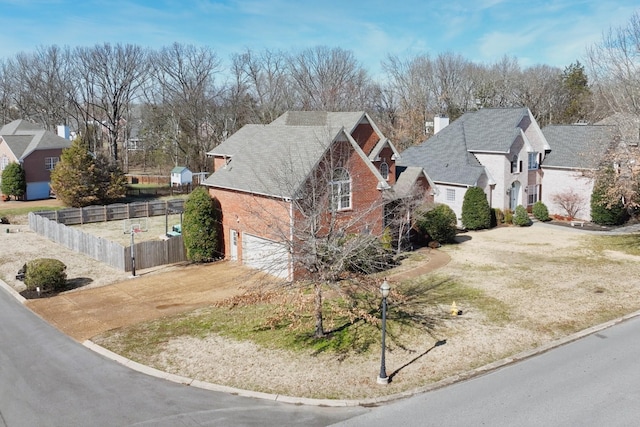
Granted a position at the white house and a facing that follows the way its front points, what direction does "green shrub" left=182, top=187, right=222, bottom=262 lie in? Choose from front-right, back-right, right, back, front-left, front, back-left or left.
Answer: right

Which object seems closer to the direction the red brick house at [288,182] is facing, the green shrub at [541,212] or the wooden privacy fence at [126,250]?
the green shrub

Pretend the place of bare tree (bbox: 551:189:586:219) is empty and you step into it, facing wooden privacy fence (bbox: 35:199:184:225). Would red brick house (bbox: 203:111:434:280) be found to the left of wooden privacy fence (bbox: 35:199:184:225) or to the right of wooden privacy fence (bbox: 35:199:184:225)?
left

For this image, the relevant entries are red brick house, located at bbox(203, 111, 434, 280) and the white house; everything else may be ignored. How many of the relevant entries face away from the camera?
0

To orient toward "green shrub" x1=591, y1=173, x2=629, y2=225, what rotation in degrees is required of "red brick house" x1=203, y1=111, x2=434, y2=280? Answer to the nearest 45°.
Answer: approximately 90° to its left

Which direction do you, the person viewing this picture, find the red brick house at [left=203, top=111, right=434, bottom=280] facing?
facing the viewer and to the right of the viewer

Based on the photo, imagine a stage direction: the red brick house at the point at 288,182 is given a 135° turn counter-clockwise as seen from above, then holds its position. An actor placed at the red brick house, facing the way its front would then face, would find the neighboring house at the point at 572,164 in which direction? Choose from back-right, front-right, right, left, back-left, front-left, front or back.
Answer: front-right

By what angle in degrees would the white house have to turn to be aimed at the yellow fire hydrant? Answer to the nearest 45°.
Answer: approximately 45° to its right
